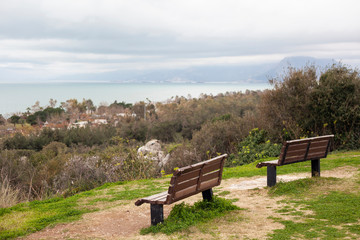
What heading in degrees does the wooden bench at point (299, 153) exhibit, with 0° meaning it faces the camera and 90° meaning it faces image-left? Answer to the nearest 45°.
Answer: approximately 135°

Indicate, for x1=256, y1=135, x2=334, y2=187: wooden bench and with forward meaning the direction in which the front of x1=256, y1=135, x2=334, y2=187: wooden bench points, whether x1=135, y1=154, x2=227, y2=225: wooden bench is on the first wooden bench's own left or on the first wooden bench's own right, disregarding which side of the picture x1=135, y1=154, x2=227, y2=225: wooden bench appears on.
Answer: on the first wooden bench's own left

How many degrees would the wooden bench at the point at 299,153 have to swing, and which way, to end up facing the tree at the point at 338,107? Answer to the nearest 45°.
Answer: approximately 45° to its right

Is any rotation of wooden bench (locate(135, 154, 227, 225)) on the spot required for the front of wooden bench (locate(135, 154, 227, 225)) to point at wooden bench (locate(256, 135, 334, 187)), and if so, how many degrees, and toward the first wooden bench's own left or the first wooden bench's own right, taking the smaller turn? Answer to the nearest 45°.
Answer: approximately 90° to the first wooden bench's own right

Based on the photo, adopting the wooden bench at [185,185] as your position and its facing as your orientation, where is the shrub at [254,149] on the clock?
The shrub is roughly at 2 o'clock from the wooden bench.

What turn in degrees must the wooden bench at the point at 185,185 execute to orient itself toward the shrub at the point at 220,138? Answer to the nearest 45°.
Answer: approximately 45° to its right

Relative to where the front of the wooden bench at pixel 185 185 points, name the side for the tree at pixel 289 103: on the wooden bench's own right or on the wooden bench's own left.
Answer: on the wooden bench's own right

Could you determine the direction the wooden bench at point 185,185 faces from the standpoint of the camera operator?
facing away from the viewer and to the left of the viewer
